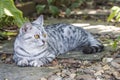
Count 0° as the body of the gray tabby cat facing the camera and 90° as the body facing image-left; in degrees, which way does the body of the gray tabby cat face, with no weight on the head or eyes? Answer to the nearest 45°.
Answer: approximately 45°

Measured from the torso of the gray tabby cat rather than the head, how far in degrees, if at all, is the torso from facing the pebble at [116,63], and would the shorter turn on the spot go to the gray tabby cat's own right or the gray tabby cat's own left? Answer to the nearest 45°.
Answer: approximately 135° to the gray tabby cat's own left

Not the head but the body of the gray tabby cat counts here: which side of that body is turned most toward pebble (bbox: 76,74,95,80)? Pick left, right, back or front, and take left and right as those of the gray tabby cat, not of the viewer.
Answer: left

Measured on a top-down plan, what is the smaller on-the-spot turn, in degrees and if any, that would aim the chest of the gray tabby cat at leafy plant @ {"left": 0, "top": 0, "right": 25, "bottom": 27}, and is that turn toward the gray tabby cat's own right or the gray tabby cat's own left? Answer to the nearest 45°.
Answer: approximately 90° to the gray tabby cat's own right

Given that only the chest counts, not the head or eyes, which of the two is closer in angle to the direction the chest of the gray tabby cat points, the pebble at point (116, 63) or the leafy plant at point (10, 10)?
the leafy plant
